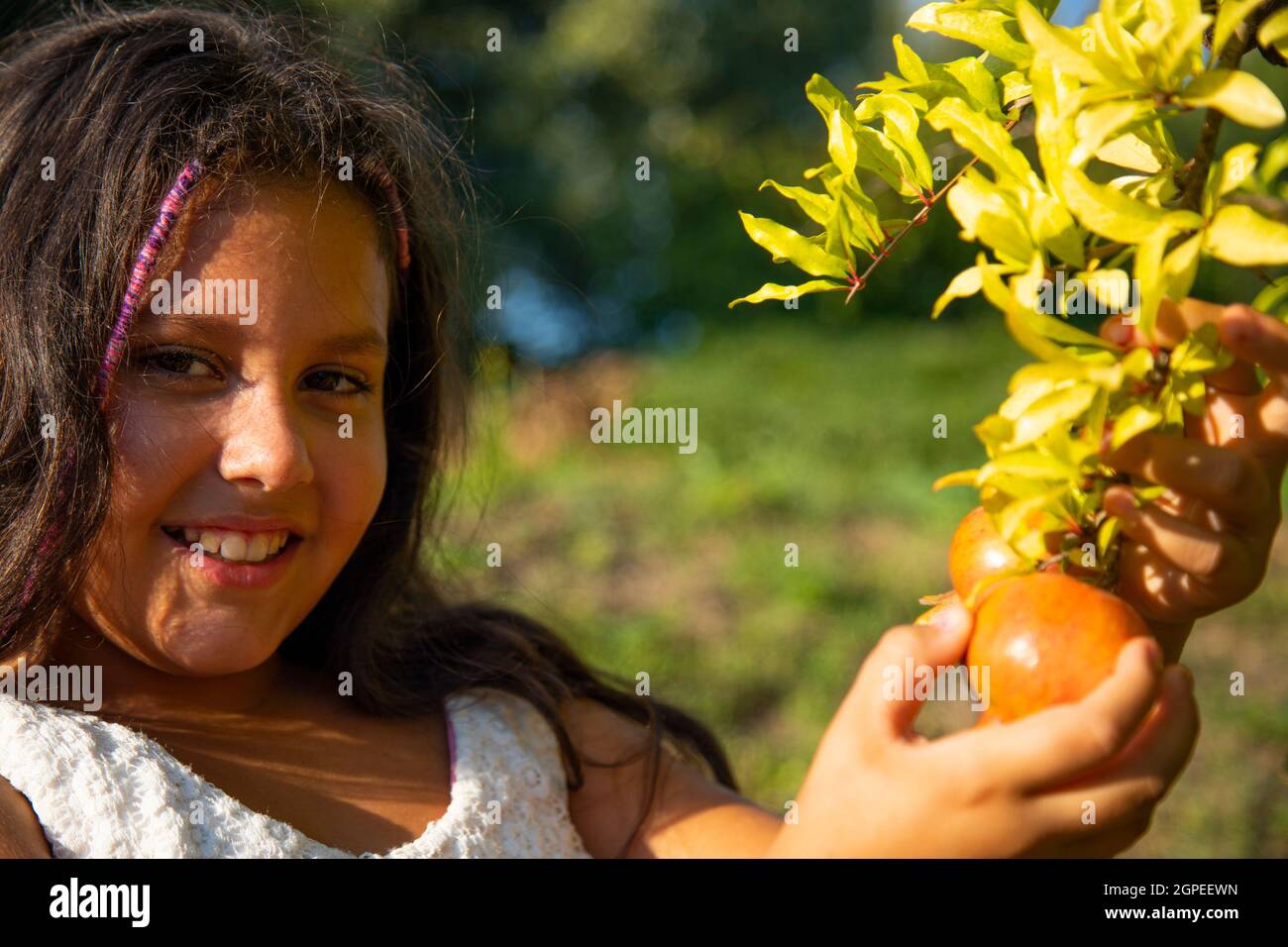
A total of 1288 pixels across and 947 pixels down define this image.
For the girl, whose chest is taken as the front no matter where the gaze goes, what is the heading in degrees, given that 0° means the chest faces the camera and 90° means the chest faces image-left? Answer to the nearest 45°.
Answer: approximately 0°
